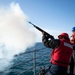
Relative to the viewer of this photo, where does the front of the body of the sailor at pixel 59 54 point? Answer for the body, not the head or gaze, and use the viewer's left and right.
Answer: facing away from the viewer and to the left of the viewer
